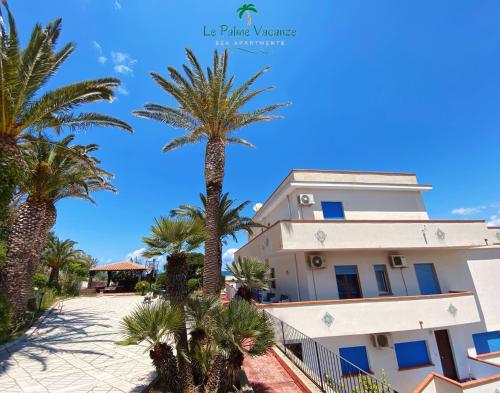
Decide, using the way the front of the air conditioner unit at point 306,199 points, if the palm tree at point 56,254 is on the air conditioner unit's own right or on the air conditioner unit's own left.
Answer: on the air conditioner unit's own right

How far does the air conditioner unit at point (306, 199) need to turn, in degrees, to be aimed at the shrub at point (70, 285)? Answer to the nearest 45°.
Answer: approximately 90° to its right

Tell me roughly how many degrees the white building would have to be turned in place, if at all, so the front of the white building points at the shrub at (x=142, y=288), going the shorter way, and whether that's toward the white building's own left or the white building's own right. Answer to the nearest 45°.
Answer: approximately 90° to the white building's own right

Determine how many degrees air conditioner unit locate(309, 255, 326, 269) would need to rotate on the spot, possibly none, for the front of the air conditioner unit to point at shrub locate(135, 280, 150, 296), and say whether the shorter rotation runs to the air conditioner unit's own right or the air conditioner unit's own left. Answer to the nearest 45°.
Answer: approximately 135° to the air conditioner unit's own right

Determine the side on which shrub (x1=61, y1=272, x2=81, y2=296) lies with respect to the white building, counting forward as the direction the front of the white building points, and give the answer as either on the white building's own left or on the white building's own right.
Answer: on the white building's own right

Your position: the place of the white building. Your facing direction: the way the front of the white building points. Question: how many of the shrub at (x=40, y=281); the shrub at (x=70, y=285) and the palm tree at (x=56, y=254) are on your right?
3

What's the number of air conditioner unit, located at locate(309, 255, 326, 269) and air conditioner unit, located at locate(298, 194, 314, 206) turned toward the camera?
2

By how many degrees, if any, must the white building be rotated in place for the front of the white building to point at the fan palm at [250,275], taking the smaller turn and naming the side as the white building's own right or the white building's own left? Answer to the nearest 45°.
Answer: approximately 45° to the white building's own right

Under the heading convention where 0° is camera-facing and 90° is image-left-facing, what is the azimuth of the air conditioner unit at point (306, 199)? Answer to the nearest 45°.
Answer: approximately 0°

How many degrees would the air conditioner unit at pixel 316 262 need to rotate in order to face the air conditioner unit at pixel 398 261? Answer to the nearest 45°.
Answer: approximately 135° to its left
